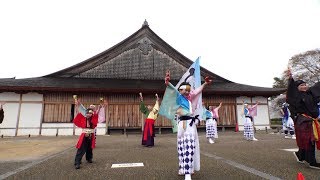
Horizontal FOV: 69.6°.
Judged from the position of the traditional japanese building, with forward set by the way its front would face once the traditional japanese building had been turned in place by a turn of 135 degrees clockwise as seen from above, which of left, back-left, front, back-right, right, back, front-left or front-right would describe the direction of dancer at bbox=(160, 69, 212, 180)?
back-left

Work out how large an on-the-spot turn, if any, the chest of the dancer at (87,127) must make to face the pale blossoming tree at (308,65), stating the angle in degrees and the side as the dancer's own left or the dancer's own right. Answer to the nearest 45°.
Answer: approximately 135° to the dancer's own left

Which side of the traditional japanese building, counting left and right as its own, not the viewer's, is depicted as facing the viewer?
front

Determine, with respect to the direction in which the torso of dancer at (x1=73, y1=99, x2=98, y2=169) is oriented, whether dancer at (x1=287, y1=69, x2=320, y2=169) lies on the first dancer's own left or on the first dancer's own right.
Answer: on the first dancer's own left

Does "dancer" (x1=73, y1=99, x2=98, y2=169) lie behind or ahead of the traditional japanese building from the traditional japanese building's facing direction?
ahead

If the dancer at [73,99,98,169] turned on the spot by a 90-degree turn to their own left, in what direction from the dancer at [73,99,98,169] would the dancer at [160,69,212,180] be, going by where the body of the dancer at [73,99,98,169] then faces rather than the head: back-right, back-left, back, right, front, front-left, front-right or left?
front-right

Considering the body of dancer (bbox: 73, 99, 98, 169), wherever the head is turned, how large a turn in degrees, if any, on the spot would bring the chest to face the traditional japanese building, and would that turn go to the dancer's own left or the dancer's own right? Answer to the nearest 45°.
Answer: approximately 180°

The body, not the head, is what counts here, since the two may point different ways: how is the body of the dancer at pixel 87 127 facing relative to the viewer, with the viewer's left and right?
facing the viewer

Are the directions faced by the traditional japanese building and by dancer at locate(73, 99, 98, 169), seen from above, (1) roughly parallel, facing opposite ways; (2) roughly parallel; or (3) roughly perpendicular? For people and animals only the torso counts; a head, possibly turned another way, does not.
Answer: roughly parallel

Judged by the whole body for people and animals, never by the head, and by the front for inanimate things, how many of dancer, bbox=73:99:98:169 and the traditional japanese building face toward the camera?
2

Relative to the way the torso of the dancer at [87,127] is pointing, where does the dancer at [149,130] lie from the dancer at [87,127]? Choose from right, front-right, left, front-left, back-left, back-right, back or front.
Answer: back-left

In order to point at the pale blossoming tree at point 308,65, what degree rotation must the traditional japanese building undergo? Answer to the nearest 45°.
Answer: approximately 135° to its left

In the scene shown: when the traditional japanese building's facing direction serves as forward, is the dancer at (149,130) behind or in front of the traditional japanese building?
in front
